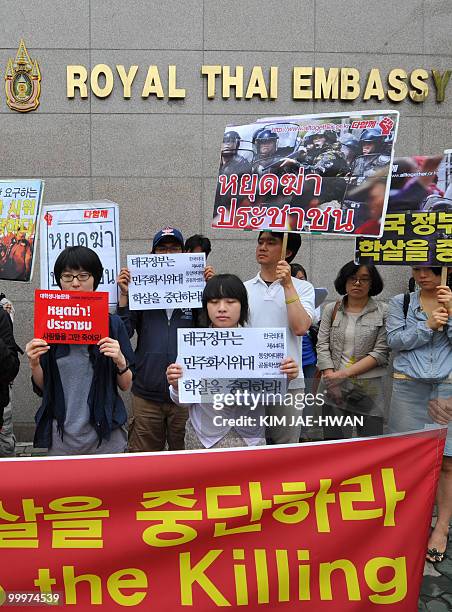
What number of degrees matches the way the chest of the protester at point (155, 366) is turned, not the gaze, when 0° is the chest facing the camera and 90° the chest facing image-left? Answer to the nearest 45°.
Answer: approximately 0°

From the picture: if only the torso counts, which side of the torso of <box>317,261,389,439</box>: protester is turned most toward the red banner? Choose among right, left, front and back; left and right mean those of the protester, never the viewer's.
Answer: front

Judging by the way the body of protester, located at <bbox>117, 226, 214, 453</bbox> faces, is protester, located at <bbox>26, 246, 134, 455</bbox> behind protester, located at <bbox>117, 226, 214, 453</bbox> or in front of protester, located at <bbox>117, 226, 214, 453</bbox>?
in front

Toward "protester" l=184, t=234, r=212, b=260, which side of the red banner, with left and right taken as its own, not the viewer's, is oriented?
back

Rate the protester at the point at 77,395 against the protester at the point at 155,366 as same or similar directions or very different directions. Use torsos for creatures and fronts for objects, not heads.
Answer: same or similar directions

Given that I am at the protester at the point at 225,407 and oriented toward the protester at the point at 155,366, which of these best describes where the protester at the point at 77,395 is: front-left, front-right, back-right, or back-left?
front-left

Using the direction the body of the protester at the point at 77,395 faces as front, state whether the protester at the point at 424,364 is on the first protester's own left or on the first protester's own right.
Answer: on the first protester's own left

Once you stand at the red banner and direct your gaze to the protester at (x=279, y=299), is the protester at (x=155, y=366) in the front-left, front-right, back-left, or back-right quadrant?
front-left

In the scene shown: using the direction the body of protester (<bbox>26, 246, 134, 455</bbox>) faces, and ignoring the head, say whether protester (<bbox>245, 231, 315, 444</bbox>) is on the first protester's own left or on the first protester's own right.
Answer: on the first protester's own left

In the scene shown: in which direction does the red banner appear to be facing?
toward the camera

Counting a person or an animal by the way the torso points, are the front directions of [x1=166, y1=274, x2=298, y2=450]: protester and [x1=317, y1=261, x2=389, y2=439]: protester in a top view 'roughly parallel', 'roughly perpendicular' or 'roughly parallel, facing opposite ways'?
roughly parallel

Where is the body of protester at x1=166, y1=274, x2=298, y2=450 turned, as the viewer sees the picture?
toward the camera
